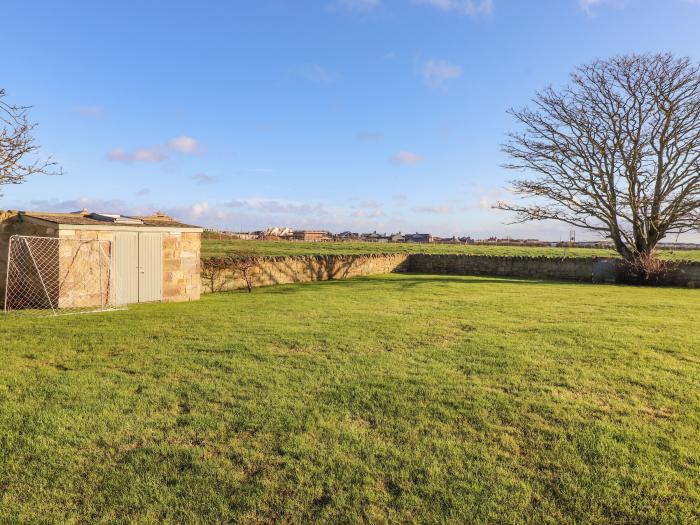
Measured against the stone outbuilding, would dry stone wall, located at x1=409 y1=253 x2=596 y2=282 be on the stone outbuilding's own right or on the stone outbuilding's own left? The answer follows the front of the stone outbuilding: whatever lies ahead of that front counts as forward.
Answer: on the stone outbuilding's own left

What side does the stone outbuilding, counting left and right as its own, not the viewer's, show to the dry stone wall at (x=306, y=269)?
left

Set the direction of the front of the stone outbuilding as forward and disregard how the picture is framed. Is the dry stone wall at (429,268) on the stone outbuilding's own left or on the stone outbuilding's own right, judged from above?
on the stone outbuilding's own left

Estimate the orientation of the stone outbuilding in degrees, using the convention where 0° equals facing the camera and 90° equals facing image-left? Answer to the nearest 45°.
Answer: approximately 315°
